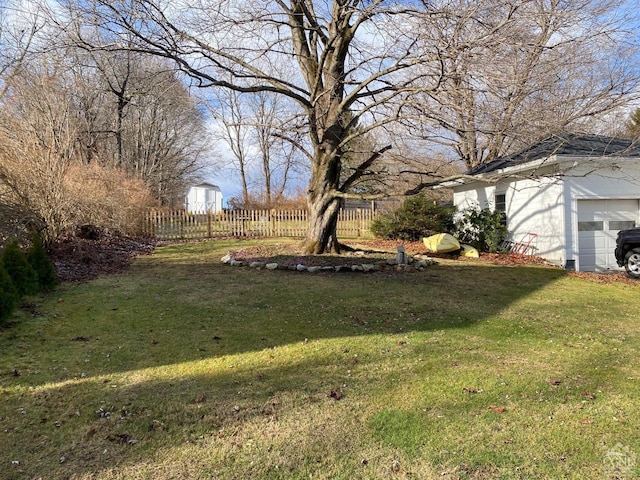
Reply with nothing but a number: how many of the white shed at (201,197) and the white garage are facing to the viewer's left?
0

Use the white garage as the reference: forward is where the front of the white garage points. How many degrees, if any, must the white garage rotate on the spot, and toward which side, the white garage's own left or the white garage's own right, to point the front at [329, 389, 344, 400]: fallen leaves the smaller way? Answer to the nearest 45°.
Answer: approximately 45° to the white garage's own right

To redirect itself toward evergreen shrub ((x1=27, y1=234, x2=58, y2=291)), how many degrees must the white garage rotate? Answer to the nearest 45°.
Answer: approximately 90° to its right

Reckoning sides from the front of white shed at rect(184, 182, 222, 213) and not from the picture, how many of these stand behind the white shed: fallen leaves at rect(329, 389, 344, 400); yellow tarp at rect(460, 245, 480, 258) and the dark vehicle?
0

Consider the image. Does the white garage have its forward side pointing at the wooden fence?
no

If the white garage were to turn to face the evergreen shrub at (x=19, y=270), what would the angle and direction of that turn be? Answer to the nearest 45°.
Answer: approximately 90° to its right

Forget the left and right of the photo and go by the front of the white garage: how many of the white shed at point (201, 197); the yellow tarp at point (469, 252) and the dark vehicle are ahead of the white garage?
1

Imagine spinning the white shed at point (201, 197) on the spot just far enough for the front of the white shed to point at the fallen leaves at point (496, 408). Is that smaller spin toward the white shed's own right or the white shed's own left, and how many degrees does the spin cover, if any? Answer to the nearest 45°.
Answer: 0° — it already faces it

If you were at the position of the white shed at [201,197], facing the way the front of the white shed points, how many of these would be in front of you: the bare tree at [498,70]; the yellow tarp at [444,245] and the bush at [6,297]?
3

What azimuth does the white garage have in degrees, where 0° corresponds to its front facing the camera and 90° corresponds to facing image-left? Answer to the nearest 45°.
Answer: approximately 315°

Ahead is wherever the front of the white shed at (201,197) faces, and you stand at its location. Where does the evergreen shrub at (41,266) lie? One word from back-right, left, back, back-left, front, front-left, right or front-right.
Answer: front

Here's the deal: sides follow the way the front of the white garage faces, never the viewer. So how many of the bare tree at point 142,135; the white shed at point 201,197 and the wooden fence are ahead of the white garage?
0

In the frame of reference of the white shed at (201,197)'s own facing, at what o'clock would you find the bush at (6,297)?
The bush is roughly at 12 o'clock from the white shed.

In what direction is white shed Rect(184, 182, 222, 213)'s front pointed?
toward the camera

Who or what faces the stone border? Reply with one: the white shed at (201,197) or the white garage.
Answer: the white shed

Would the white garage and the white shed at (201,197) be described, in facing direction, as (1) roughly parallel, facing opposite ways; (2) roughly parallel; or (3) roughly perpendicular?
roughly parallel

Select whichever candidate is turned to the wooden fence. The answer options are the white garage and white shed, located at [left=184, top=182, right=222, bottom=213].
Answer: the white shed

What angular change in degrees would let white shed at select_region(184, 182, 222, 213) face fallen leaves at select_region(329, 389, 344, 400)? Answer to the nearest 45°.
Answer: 0° — it already faces it
